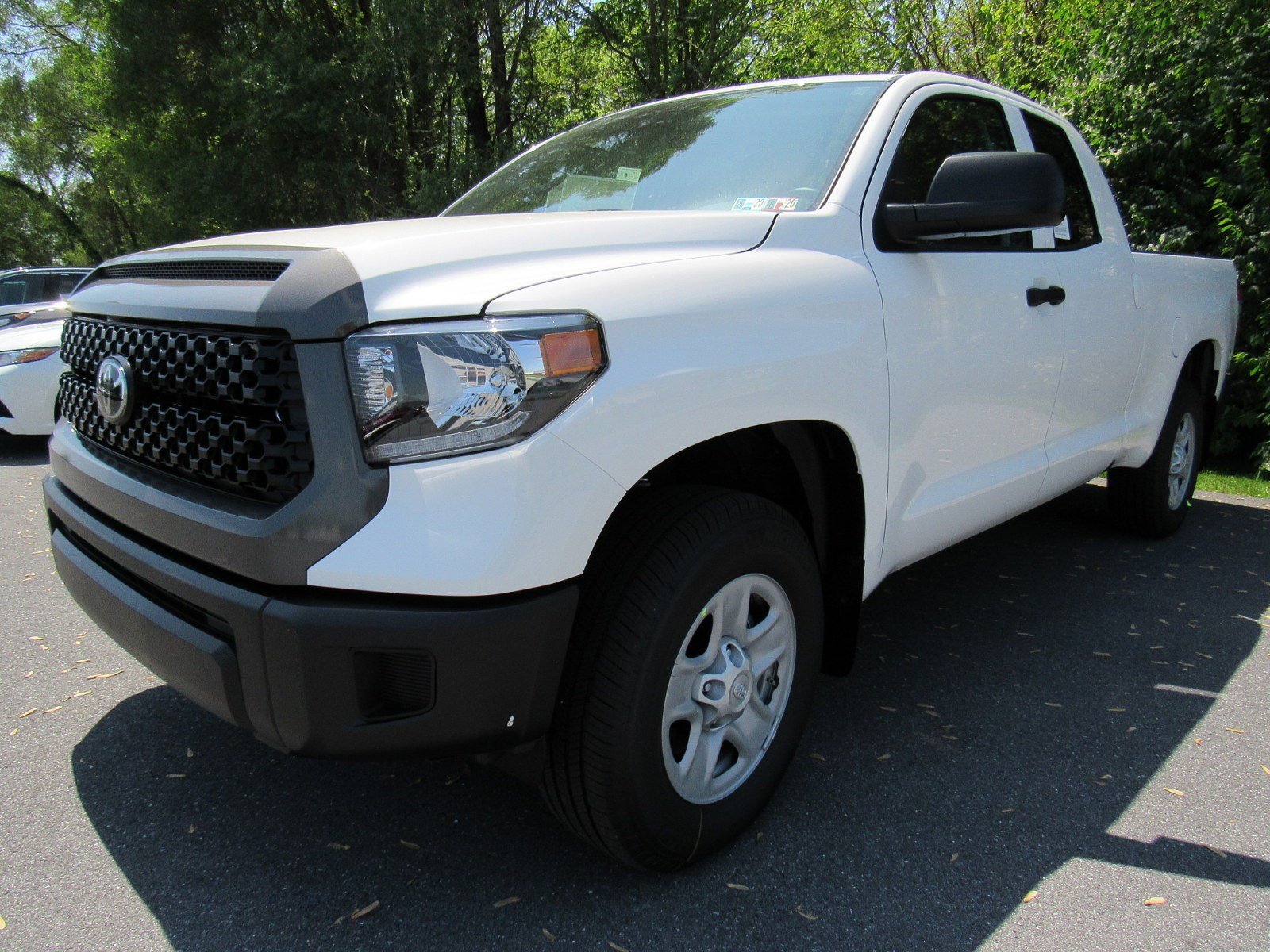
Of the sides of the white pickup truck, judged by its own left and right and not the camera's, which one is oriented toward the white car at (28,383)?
right

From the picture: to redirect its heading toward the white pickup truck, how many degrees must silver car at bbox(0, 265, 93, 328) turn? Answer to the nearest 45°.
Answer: approximately 45° to its left

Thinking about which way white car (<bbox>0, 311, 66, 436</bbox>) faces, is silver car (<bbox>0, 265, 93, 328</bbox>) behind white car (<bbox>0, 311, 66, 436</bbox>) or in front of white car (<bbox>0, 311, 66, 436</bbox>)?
behind

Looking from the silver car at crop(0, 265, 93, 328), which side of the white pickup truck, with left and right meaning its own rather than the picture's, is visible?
right
